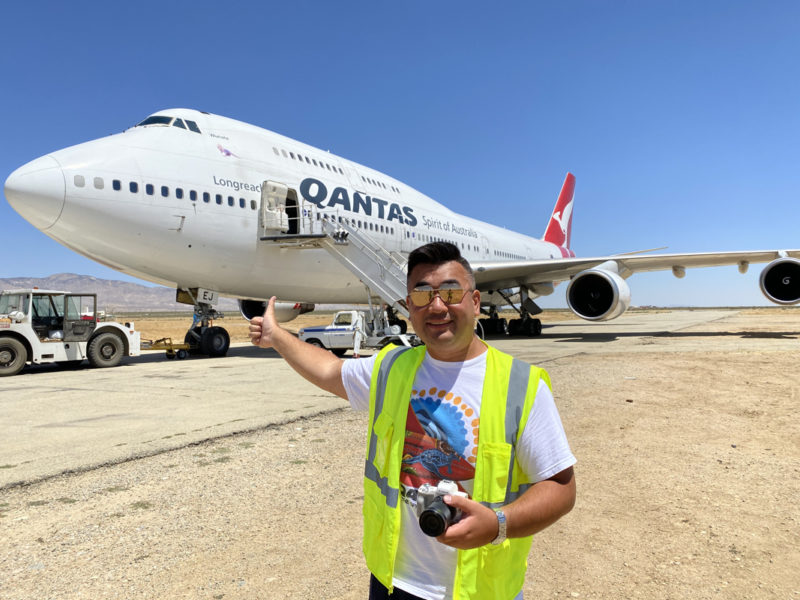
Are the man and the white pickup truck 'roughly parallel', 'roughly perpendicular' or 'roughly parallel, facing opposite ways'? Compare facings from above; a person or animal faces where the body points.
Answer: roughly perpendicular

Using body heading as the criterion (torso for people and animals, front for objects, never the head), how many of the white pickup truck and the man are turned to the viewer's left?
1

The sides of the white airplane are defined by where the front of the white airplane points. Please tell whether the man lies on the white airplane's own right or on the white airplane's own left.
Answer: on the white airplane's own left

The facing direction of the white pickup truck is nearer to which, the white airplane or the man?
the white airplane

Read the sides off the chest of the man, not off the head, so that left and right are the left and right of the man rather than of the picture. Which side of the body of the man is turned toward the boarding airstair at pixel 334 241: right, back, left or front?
back

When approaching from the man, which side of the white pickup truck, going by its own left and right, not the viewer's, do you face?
left

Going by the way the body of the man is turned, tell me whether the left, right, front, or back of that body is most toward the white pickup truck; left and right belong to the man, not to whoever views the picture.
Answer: back

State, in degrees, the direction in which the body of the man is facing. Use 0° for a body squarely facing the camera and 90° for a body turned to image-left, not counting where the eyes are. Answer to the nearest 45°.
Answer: approximately 0°

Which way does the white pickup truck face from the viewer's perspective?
to the viewer's left

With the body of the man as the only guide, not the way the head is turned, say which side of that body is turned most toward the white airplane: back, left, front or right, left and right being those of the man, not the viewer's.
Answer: back
